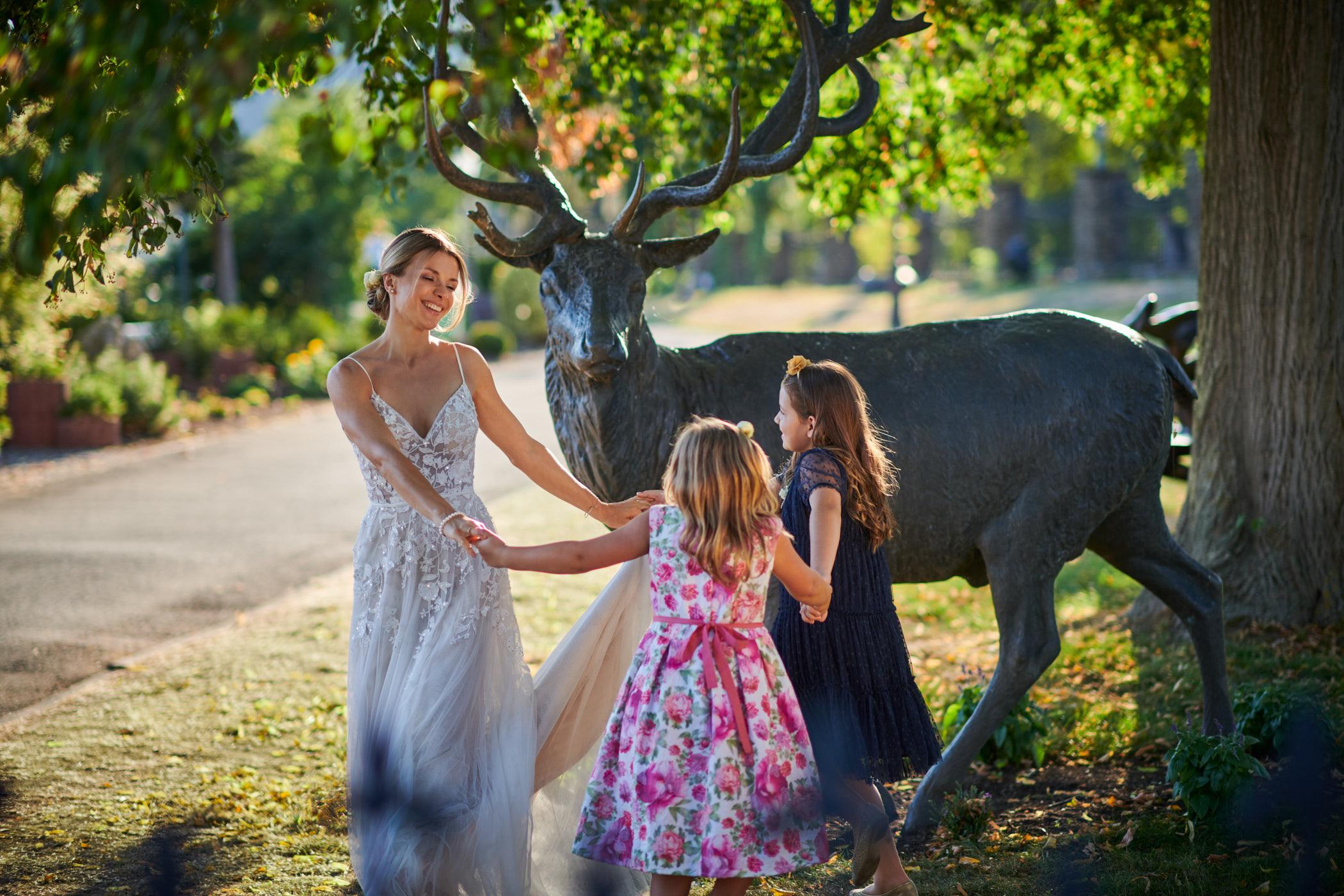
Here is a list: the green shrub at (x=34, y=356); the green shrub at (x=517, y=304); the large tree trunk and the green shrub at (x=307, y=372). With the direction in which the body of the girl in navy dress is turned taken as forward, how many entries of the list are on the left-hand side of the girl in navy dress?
0

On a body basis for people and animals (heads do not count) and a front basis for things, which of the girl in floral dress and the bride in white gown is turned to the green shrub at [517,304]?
the girl in floral dress

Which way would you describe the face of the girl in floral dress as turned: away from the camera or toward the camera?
away from the camera

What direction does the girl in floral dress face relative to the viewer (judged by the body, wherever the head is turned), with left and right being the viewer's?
facing away from the viewer

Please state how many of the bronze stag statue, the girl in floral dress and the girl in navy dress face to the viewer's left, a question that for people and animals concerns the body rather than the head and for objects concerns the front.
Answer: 2

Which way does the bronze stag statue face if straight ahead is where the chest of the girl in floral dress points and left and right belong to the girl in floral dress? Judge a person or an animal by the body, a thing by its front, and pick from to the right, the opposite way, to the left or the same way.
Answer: to the left

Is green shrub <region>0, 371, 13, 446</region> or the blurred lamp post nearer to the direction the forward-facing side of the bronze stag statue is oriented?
the green shrub

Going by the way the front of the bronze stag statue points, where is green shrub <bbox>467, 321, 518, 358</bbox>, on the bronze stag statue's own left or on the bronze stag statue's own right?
on the bronze stag statue's own right

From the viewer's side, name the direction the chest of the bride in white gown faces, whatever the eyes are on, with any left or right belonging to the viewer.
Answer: facing the viewer and to the right of the viewer

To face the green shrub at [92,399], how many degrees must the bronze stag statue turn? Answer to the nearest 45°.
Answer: approximately 45° to its right

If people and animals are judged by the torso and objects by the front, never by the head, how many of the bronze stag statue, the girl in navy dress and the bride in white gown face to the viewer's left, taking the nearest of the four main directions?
2

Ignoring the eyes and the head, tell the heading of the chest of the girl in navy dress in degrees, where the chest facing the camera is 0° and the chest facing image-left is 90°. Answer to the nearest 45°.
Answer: approximately 90°

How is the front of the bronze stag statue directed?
to the viewer's left

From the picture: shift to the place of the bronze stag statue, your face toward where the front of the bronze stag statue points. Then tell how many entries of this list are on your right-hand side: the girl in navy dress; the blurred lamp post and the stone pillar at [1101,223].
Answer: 2

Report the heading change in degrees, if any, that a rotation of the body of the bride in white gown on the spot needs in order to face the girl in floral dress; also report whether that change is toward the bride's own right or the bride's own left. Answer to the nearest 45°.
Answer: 0° — they already face them

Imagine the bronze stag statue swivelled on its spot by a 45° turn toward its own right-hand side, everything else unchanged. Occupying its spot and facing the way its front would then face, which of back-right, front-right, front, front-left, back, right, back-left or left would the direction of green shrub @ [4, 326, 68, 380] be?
front
